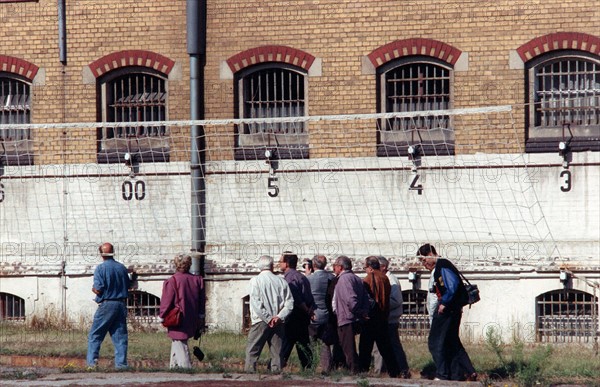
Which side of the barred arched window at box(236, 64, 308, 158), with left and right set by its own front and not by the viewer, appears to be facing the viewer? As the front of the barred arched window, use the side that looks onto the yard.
front

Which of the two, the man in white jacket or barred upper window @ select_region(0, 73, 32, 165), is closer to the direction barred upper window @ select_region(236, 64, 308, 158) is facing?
the man in white jacket

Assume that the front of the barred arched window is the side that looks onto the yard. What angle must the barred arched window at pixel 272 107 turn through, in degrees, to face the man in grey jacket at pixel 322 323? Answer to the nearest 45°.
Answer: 0° — it already faces them

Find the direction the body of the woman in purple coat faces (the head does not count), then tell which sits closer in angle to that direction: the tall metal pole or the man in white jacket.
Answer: the tall metal pole

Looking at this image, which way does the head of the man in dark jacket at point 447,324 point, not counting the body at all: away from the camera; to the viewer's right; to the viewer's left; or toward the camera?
to the viewer's left

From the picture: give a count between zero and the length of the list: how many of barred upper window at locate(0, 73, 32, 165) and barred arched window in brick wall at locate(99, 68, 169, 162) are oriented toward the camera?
2

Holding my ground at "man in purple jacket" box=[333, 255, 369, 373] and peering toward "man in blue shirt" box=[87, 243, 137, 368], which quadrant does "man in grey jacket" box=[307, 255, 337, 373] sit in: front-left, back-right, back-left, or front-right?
front-right

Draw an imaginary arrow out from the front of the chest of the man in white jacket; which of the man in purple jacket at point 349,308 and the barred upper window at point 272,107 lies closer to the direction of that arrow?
the barred upper window

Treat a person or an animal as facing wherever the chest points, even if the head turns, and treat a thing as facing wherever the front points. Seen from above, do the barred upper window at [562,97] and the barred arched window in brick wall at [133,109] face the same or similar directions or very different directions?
same or similar directions

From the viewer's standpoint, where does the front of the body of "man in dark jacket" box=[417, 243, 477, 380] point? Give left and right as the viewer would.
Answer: facing to the left of the viewer

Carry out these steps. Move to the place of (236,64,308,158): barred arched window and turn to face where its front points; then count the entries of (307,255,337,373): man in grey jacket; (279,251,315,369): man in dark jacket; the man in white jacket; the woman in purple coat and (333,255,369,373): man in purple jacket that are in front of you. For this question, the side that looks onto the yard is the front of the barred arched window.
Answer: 5

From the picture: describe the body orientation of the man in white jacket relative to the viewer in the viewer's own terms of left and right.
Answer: facing away from the viewer

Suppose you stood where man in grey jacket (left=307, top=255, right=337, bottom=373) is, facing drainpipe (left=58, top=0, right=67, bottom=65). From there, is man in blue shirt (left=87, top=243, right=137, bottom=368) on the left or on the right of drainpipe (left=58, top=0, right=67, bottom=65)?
left

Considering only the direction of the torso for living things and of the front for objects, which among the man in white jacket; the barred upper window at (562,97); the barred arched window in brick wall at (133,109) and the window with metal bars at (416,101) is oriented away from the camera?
the man in white jacket
